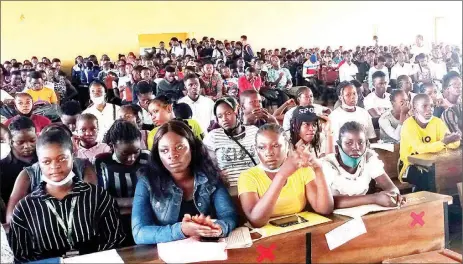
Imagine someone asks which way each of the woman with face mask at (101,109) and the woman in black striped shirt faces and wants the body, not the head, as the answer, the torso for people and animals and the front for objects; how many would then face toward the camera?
2

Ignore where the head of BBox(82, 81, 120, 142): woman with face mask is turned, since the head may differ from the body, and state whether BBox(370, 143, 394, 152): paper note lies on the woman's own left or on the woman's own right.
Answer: on the woman's own left

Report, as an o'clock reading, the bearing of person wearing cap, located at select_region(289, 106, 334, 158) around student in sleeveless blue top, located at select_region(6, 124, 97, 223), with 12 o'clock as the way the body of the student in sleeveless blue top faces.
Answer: The person wearing cap is roughly at 9 o'clock from the student in sleeveless blue top.

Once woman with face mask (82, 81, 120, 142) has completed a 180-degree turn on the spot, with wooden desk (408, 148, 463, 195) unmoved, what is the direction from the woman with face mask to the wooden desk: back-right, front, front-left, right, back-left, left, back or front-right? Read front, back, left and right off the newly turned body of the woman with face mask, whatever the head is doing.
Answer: right

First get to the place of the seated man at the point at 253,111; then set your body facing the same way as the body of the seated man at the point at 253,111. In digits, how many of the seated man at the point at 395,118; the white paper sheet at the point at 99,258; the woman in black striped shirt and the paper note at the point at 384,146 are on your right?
2

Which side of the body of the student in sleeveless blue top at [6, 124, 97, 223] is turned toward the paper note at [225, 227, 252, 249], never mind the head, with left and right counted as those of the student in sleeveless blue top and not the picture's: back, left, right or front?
left

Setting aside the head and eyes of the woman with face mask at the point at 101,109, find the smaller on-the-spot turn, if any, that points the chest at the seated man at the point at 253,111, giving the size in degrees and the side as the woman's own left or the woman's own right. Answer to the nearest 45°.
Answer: approximately 90° to the woman's own left
